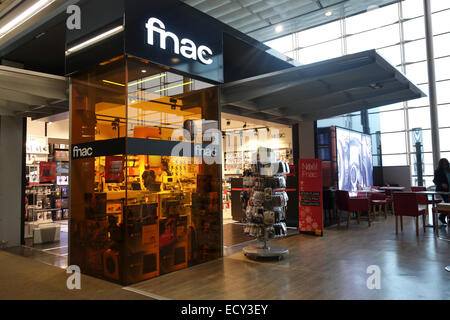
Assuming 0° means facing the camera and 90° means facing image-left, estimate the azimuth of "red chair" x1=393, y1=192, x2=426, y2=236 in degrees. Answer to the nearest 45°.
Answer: approximately 225°

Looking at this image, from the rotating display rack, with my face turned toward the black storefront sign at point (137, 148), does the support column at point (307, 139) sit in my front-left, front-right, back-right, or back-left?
back-right

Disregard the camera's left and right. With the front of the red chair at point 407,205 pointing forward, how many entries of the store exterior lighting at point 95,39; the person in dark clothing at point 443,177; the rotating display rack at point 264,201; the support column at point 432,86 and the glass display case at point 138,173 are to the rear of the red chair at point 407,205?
3

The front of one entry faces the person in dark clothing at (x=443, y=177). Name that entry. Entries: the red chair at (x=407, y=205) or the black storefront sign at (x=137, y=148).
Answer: the red chair

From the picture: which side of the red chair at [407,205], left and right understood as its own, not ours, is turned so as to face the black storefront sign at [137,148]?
back

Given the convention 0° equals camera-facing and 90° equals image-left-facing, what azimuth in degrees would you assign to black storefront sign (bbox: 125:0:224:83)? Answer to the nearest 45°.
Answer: approximately 315°

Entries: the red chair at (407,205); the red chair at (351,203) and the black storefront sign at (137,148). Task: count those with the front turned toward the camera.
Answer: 1

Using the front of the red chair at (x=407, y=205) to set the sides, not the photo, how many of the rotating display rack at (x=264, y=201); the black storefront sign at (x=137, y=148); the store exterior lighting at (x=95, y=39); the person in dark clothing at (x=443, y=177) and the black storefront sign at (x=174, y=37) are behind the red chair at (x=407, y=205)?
4

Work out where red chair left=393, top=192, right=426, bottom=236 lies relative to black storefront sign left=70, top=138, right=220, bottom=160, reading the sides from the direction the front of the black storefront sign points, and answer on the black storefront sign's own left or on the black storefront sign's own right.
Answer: on the black storefront sign's own left

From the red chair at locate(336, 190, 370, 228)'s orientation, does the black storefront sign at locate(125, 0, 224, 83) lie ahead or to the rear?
to the rear

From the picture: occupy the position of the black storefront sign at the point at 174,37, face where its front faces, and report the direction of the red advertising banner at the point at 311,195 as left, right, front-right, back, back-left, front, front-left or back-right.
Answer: left
